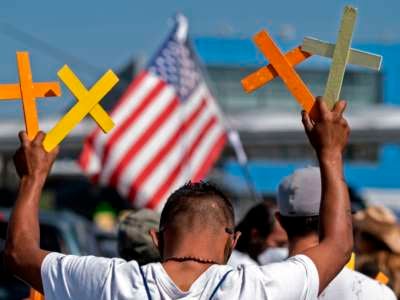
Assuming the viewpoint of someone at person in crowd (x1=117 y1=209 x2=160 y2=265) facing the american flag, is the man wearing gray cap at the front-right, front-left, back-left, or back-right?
back-right

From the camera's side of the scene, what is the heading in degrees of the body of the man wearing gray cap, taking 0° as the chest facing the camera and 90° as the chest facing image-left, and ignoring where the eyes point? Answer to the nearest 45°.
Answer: approximately 180°

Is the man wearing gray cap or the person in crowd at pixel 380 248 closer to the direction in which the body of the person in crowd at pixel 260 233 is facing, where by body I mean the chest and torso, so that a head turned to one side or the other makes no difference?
the person in crowd

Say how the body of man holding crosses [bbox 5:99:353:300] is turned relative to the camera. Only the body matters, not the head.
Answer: away from the camera

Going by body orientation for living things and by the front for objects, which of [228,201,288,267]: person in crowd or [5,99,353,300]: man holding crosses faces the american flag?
the man holding crosses

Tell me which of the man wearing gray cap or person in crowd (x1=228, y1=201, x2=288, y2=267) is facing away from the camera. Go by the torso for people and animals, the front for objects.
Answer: the man wearing gray cap

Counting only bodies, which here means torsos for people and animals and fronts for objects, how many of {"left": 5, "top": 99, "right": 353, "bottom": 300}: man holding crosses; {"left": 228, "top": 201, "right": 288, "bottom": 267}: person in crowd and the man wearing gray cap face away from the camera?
2

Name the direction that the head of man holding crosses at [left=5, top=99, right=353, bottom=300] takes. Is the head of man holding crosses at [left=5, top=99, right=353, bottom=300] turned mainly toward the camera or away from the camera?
away from the camera

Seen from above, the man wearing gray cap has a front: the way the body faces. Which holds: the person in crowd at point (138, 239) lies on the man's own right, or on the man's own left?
on the man's own left
